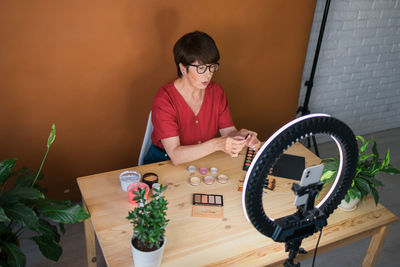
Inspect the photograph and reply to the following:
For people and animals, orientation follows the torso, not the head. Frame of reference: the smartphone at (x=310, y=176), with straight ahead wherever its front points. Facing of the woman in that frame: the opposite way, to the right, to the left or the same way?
the opposite way

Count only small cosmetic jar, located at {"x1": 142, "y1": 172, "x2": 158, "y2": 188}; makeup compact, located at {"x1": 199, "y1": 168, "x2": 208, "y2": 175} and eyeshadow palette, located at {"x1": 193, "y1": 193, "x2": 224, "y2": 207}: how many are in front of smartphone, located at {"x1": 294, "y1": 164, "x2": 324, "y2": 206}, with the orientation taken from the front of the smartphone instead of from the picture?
3

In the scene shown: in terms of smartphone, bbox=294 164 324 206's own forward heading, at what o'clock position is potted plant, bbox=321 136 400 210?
The potted plant is roughly at 2 o'clock from the smartphone.

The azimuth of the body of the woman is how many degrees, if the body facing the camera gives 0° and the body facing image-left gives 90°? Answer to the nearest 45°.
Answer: approximately 315°

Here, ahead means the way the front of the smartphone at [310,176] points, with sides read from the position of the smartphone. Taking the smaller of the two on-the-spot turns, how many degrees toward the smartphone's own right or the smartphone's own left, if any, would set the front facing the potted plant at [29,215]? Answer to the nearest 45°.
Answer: approximately 45° to the smartphone's own left

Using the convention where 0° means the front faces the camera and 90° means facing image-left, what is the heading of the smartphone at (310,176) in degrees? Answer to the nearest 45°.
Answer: approximately 135°

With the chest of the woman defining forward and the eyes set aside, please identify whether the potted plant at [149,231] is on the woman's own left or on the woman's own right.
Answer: on the woman's own right
